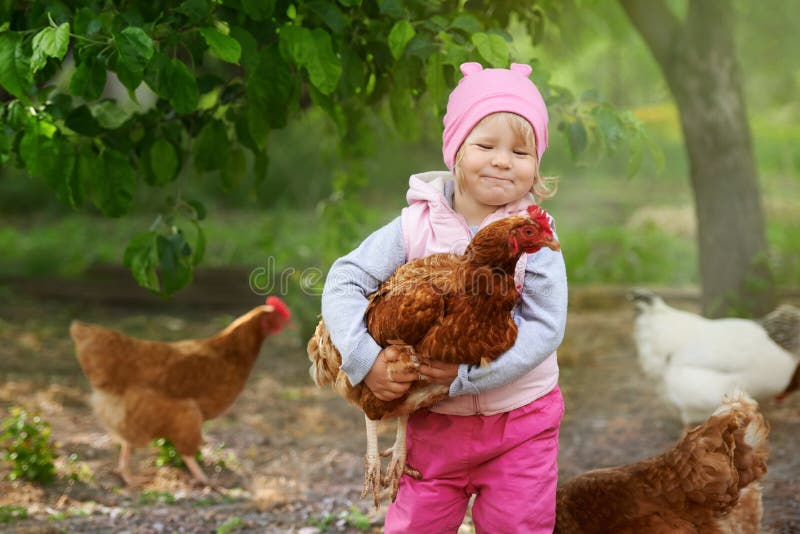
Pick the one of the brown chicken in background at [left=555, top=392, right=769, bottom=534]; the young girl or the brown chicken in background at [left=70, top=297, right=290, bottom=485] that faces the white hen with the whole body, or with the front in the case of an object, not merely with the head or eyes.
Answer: the brown chicken in background at [left=70, top=297, right=290, bottom=485]

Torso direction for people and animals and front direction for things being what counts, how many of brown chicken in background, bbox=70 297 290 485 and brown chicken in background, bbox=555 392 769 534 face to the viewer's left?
1

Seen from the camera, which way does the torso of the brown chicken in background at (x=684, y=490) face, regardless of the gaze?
to the viewer's left

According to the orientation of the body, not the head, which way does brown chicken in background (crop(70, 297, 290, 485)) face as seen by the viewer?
to the viewer's right

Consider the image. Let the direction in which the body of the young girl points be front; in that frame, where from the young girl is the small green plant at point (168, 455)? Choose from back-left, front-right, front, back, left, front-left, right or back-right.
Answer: back-right

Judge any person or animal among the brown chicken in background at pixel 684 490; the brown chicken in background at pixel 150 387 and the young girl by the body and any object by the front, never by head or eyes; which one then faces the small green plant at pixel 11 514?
the brown chicken in background at pixel 684 490

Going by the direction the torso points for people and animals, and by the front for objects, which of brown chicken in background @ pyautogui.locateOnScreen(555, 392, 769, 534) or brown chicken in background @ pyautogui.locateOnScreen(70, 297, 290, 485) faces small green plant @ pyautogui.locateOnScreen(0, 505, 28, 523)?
brown chicken in background @ pyautogui.locateOnScreen(555, 392, 769, 534)

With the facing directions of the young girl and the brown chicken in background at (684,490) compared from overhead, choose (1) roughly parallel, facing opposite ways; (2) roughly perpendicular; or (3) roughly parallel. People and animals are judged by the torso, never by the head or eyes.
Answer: roughly perpendicular

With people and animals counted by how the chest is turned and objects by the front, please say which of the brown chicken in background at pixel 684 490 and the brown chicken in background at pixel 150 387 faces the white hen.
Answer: the brown chicken in background at pixel 150 387

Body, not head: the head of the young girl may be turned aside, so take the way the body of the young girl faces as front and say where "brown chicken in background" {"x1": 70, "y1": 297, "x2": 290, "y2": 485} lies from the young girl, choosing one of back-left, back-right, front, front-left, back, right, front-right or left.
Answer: back-right
